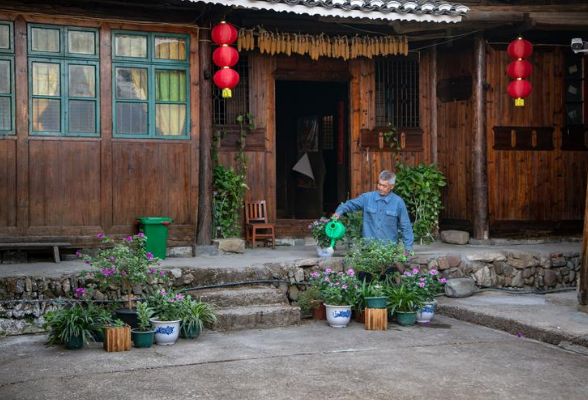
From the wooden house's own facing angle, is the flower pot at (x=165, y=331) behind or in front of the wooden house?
in front

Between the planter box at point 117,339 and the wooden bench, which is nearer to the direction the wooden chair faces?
the planter box

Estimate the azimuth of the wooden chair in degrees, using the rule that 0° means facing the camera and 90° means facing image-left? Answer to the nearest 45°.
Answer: approximately 315°

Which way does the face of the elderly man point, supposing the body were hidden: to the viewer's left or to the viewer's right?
to the viewer's left

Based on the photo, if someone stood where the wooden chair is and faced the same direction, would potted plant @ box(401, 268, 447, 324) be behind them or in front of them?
in front

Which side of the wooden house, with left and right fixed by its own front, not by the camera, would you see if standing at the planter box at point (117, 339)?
front

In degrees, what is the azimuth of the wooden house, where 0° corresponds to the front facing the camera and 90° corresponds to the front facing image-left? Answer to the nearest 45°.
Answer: approximately 0°
